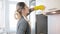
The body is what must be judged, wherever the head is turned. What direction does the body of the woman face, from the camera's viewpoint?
to the viewer's right
